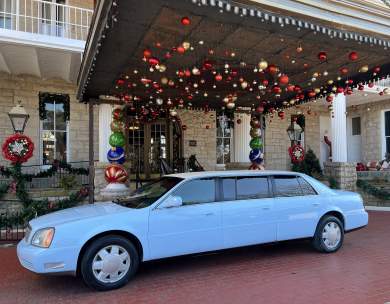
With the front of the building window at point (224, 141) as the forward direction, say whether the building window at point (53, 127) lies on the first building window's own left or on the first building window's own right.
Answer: on the first building window's own right

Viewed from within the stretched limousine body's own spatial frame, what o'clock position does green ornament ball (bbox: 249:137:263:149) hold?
The green ornament ball is roughly at 5 o'clock from the stretched limousine body.

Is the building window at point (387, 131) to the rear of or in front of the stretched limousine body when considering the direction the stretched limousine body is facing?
to the rear

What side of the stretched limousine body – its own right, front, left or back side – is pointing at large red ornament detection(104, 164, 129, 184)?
right

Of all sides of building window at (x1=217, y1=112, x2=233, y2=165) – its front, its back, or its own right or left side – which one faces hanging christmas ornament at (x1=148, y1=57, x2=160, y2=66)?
front

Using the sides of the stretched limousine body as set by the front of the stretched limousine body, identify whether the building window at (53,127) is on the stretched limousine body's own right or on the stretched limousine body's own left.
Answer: on the stretched limousine body's own right

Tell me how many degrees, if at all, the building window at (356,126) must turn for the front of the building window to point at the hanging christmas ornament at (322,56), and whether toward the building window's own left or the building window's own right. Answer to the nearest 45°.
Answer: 0° — it already faces it

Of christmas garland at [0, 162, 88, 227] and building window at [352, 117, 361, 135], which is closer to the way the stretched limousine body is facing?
the christmas garland

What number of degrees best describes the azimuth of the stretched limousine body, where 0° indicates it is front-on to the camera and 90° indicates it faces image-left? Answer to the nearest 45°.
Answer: approximately 45°

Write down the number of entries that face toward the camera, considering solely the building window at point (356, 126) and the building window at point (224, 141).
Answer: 2

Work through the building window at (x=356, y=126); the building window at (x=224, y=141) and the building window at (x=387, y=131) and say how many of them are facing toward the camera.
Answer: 3
